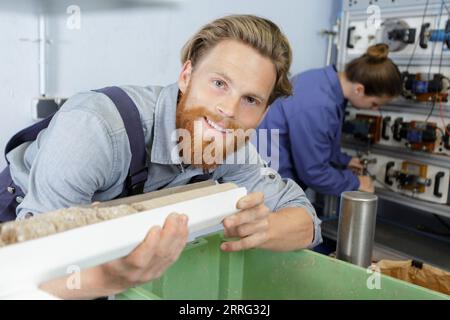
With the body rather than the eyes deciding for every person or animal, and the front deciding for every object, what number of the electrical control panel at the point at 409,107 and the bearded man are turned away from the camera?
0

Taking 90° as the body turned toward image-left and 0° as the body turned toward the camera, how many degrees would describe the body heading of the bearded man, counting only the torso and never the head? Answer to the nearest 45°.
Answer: approximately 315°

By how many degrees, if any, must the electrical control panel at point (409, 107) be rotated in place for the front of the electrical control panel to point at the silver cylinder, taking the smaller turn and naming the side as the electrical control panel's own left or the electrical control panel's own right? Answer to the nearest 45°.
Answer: approximately 45° to the electrical control panel's own left

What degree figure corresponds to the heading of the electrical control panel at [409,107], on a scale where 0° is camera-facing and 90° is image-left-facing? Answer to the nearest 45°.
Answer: approximately 45°

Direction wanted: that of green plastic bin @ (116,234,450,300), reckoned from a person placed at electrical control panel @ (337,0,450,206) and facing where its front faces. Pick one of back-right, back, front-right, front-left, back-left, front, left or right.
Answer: front-left

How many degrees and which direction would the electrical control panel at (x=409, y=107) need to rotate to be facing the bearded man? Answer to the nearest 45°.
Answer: approximately 45° to its left

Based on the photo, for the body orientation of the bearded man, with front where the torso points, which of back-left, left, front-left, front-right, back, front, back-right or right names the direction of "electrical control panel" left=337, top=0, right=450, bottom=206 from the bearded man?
left

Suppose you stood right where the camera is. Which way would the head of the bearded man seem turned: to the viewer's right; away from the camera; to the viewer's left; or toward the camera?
toward the camera
